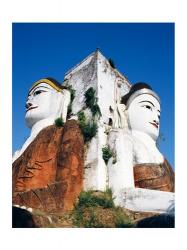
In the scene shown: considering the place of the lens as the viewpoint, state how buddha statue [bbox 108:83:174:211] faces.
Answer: facing the viewer and to the right of the viewer

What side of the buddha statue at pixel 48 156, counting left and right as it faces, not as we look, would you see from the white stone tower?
back

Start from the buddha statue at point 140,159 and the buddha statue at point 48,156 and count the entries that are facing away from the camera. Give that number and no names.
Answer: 0

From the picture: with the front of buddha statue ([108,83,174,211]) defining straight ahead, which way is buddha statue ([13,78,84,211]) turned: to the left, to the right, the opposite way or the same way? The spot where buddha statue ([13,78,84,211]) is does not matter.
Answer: to the right

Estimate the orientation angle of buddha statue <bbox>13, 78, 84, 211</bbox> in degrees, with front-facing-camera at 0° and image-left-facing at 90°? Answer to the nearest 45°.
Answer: approximately 45°

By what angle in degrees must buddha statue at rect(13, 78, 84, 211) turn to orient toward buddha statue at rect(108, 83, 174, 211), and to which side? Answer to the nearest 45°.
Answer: approximately 135° to its left

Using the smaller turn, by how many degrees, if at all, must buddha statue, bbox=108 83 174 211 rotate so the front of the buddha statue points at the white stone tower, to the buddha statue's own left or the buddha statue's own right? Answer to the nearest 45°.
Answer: approximately 180°
